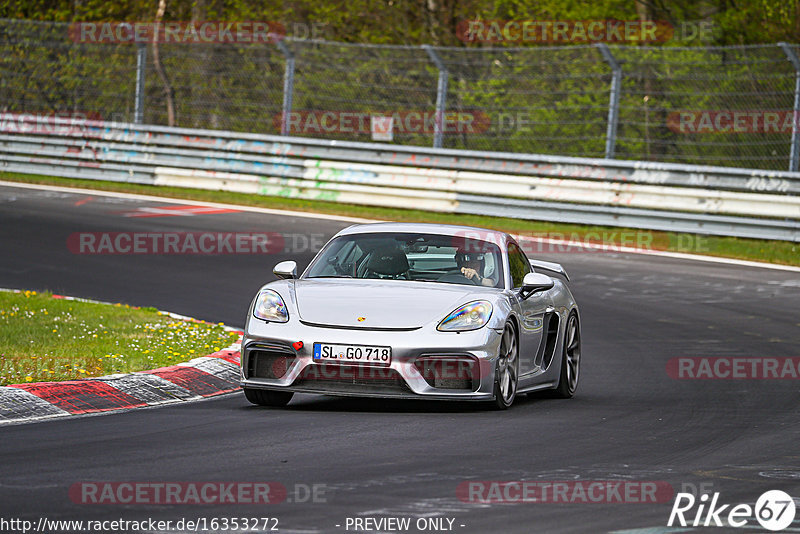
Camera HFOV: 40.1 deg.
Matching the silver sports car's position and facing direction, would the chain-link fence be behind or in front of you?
behind

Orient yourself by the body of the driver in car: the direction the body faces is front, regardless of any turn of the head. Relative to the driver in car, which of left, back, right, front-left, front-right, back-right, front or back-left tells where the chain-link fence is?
back-right

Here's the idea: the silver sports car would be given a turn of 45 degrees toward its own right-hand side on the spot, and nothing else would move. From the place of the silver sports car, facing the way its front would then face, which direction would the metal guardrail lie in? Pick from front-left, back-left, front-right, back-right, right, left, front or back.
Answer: right

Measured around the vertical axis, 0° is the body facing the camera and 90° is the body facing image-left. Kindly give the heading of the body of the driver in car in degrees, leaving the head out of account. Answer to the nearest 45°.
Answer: approximately 45°
